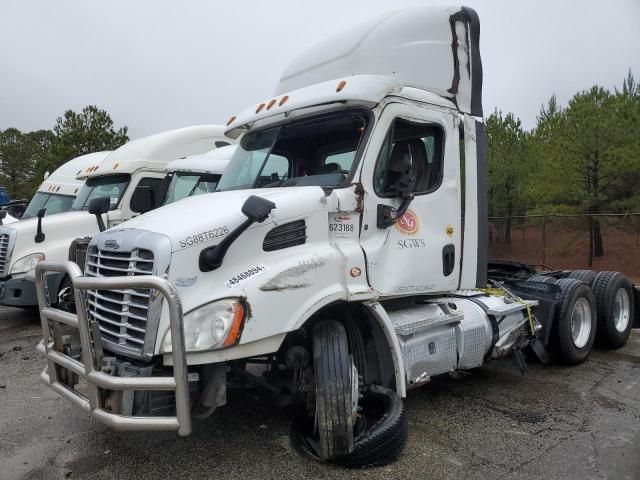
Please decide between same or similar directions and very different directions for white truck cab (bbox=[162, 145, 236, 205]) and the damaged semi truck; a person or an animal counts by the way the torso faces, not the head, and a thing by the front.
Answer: same or similar directions

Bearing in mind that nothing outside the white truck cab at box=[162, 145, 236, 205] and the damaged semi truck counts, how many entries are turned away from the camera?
0

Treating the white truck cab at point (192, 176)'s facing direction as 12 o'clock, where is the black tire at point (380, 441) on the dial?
The black tire is roughly at 10 o'clock from the white truck cab.

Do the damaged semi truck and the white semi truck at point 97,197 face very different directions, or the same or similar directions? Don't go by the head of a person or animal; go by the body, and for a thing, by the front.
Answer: same or similar directions

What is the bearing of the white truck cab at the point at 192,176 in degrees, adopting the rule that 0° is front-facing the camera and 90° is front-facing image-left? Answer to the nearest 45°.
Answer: approximately 45°

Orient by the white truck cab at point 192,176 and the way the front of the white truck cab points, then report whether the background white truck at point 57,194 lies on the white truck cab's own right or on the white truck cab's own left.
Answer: on the white truck cab's own right

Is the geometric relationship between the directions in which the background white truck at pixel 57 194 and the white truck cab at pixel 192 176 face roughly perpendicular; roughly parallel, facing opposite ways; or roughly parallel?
roughly parallel

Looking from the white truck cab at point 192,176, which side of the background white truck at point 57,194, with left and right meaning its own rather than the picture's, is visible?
left

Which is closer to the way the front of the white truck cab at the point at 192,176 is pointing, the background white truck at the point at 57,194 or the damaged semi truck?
the damaged semi truck

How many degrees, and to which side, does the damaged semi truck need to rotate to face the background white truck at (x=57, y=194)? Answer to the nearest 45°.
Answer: approximately 90° to its right

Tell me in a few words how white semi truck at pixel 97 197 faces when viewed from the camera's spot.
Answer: facing the viewer and to the left of the viewer
